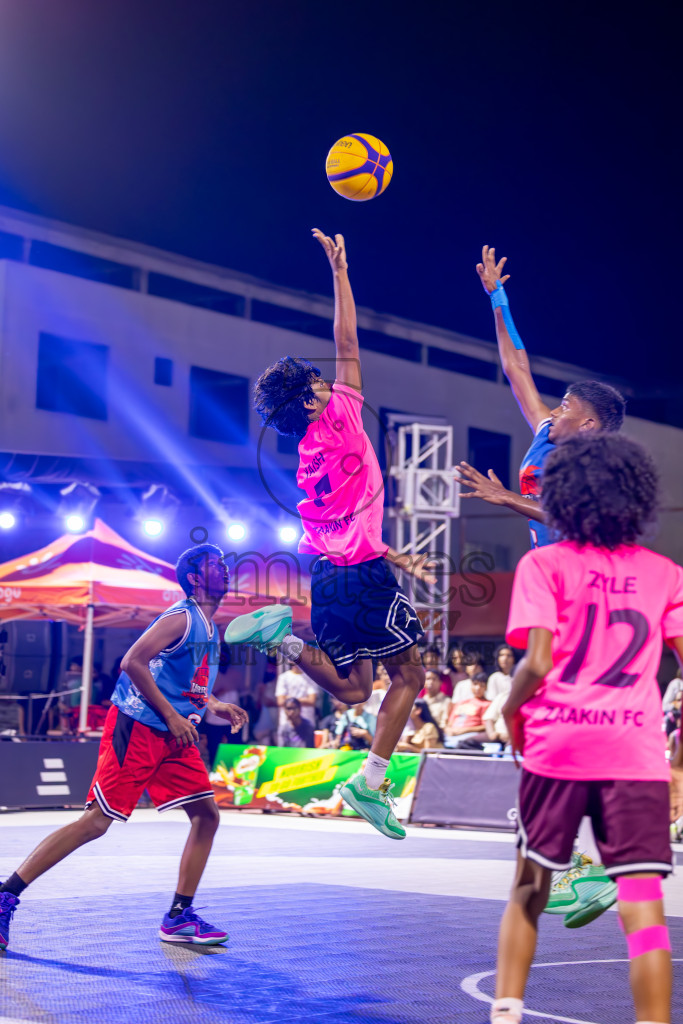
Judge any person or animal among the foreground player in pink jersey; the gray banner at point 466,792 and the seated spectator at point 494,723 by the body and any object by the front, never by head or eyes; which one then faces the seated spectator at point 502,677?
the foreground player in pink jersey

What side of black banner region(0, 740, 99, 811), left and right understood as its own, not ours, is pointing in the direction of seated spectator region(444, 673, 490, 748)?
left

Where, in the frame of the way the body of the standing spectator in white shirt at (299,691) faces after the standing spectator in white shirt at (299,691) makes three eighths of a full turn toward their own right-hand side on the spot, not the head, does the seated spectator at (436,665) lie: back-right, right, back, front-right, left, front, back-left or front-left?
back-right

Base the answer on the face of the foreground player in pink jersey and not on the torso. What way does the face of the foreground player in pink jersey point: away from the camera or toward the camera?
away from the camera

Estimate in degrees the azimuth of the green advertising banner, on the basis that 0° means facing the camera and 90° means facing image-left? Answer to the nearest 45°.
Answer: approximately 0°

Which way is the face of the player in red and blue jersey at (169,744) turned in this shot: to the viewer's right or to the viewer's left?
to the viewer's right

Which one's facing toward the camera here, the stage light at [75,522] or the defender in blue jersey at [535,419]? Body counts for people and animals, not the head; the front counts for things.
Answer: the stage light

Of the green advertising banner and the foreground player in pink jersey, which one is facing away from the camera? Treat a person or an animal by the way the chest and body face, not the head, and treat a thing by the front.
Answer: the foreground player in pink jersey

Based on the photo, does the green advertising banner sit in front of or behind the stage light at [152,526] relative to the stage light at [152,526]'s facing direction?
in front

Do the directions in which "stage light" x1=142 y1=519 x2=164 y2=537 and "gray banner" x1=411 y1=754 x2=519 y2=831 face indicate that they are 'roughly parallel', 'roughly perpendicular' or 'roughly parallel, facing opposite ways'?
roughly parallel

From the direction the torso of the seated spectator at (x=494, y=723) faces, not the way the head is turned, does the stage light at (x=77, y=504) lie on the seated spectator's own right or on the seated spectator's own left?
on the seated spectator's own right

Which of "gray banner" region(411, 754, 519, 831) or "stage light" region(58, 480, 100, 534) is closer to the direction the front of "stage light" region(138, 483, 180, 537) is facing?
the gray banner

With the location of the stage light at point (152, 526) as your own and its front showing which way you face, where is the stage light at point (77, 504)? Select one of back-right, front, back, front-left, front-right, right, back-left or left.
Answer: right

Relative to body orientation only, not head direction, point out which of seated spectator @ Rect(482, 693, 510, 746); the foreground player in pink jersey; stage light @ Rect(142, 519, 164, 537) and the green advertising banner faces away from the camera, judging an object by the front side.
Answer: the foreground player in pink jersey

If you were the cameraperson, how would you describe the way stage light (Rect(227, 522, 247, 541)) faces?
facing the viewer

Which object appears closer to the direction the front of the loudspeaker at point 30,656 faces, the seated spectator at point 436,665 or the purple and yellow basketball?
the purple and yellow basketball

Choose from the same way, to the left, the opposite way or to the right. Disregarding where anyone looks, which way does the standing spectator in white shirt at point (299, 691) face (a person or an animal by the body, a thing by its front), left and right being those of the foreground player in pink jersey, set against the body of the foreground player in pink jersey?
the opposite way

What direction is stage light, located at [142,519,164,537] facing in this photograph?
toward the camera

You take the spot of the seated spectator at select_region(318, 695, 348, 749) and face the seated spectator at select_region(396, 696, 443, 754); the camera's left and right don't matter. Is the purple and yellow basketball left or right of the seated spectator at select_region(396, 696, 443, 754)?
right

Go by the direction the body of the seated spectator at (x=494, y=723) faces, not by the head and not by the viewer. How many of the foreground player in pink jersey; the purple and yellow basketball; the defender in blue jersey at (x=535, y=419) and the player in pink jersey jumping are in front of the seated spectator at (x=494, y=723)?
4
